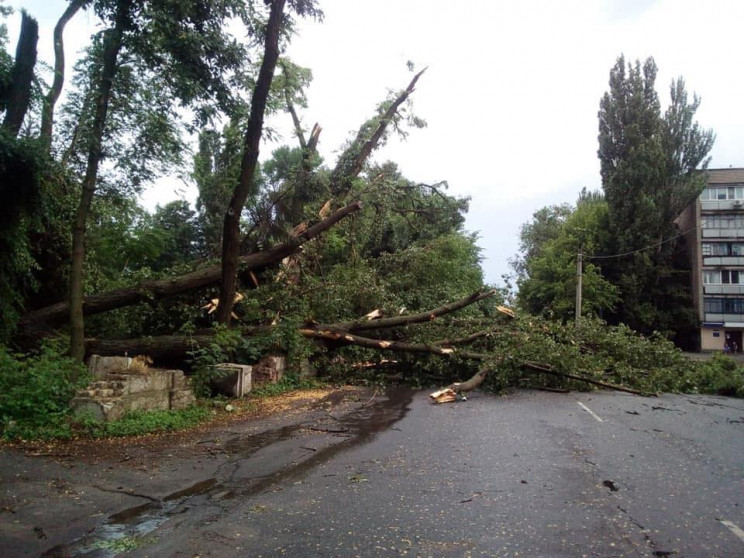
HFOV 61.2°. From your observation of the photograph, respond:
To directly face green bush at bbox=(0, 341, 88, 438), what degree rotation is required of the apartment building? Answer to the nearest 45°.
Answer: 0° — it already faces it

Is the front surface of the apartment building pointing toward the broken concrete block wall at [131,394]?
yes

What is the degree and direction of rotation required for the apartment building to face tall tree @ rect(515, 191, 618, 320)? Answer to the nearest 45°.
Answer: approximately 45° to its right

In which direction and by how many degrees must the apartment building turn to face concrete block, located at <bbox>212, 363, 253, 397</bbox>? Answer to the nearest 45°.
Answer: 0° — it already faces it

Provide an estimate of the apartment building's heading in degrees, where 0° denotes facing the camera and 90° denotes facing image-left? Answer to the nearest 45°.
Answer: approximately 0°

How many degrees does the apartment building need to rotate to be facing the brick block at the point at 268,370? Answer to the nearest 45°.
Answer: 0° — it already faces it

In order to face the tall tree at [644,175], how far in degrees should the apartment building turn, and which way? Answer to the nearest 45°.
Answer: approximately 45° to its right
